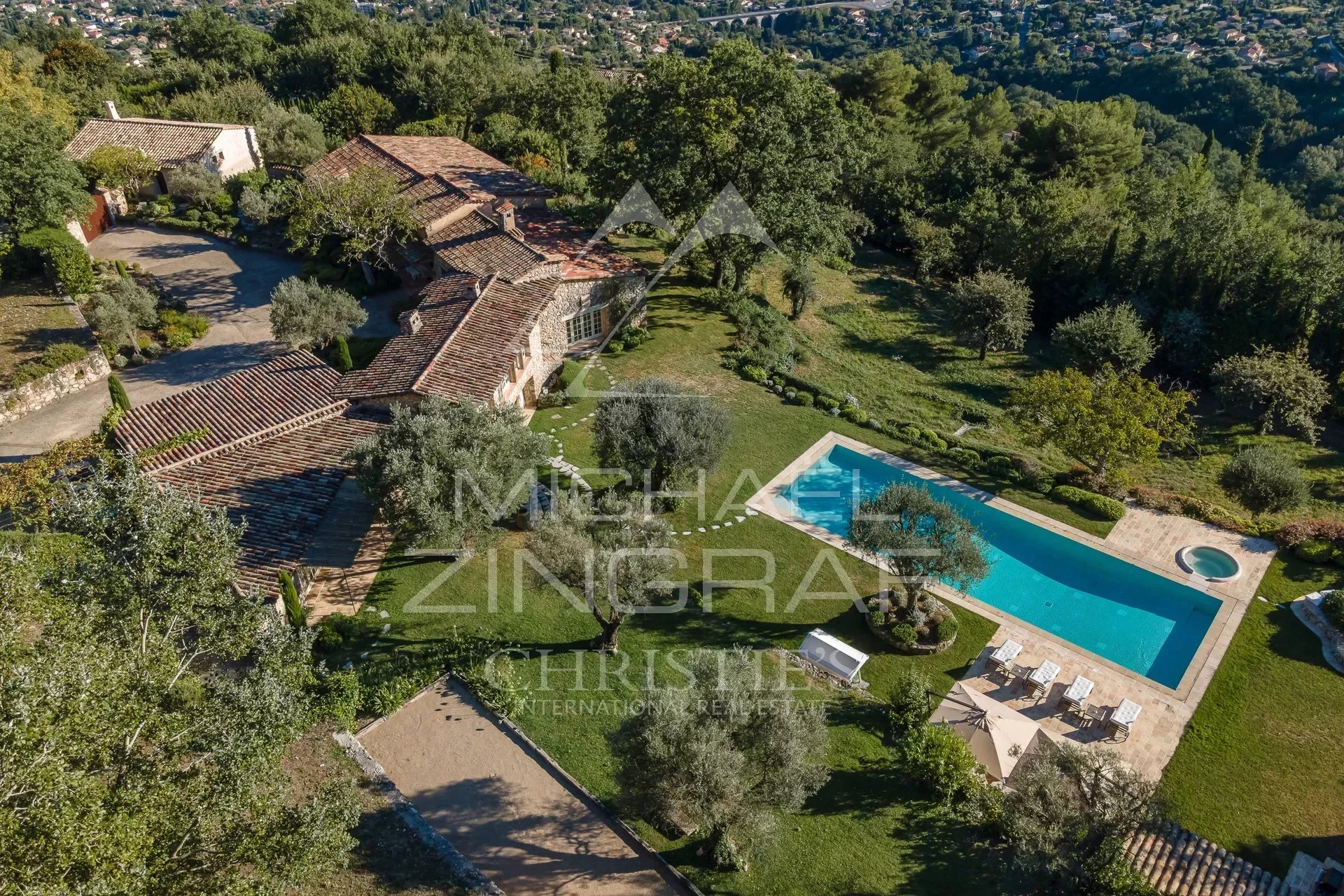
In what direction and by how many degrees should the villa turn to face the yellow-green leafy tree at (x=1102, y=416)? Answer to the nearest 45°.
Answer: approximately 45° to its left

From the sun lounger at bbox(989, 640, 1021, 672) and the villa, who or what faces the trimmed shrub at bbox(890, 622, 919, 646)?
the villa

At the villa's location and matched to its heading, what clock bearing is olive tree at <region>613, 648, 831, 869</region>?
The olive tree is roughly at 1 o'clock from the villa.

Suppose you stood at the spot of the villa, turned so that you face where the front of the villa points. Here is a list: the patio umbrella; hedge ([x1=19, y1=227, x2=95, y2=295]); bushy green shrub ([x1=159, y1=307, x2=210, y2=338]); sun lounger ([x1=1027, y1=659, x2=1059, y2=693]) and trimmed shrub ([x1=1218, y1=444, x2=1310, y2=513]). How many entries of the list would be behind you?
2

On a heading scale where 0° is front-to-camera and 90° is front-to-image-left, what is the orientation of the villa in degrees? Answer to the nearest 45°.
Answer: approximately 315°

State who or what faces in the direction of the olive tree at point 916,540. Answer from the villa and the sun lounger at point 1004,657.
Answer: the villa
